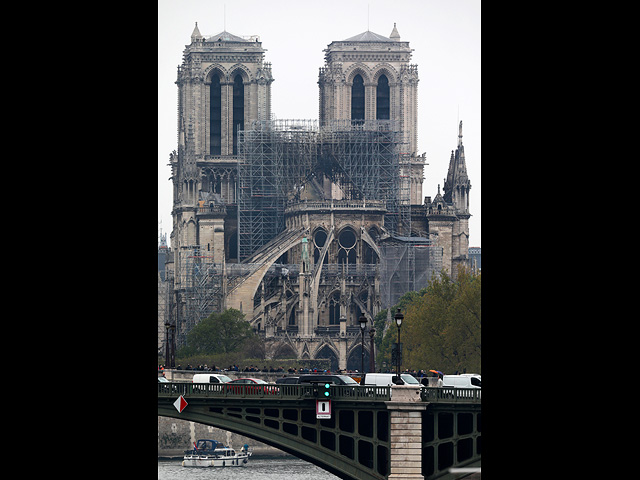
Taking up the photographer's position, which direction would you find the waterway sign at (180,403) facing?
facing the viewer

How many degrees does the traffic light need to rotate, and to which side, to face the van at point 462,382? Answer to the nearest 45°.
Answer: approximately 135° to its left

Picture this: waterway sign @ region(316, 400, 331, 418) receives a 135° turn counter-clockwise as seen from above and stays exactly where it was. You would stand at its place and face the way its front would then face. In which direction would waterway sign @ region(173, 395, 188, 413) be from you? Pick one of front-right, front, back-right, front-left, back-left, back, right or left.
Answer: back-left

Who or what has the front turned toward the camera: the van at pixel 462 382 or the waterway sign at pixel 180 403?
the waterway sign

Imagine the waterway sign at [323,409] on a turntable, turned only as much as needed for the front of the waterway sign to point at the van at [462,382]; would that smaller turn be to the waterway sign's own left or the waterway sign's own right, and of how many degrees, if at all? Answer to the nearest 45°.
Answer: approximately 135° to the waterway sign's own left

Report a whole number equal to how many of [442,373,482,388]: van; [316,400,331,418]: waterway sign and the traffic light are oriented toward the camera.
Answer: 2

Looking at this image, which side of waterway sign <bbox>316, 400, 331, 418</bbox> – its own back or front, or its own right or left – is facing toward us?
front

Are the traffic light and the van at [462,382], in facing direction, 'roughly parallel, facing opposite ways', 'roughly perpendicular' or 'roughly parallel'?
roughly perpendicular

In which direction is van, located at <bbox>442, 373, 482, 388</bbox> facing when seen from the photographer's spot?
facing to the right of the viewer

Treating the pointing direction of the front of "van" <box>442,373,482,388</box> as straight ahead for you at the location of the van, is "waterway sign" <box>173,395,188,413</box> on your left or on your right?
on your right

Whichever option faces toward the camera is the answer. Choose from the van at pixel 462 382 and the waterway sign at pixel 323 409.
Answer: the waterway sign
